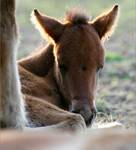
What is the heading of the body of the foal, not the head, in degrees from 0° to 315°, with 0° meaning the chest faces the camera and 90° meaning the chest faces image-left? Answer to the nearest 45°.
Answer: approximately 315°
